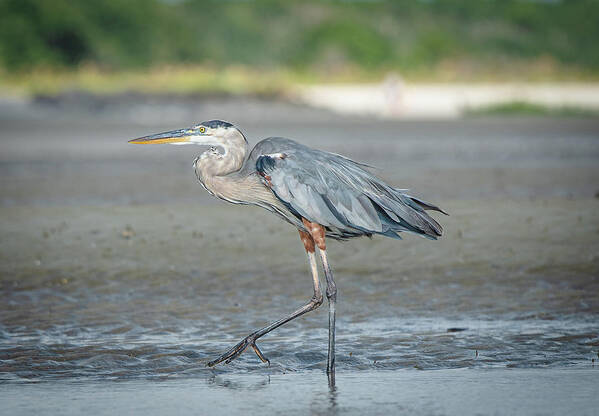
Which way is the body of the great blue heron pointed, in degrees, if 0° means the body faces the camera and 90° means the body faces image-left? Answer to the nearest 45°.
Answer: approximately 90°
